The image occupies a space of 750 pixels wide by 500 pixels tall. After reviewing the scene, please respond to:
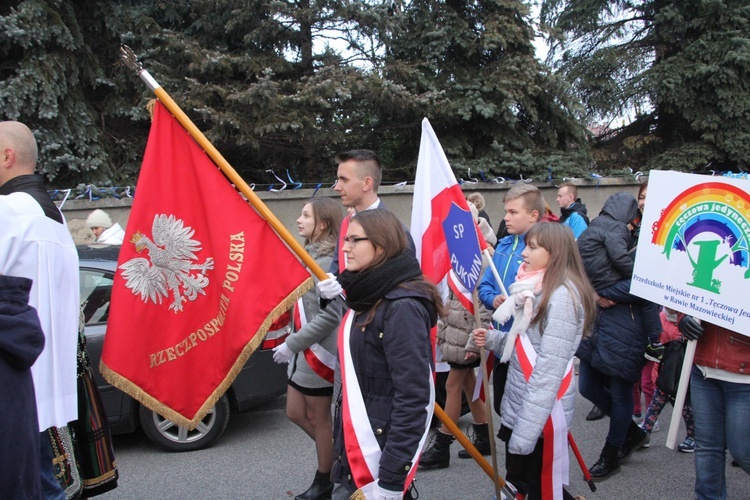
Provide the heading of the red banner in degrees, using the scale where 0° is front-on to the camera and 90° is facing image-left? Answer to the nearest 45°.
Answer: approximately 0°

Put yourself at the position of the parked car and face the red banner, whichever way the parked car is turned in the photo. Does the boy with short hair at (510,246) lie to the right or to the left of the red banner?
left

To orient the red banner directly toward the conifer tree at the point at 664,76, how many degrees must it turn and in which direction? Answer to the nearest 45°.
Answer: approximately 135° to its left

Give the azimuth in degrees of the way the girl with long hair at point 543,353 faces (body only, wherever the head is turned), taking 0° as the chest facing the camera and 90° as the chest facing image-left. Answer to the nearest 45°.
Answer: approximately 90°

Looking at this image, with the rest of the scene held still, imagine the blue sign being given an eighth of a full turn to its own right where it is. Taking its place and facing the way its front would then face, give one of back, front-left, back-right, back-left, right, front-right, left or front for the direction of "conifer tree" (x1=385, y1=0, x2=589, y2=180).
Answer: right

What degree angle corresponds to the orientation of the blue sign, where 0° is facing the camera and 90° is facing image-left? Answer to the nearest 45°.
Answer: approximately 45°

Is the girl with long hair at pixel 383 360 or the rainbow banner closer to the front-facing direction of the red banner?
the girl with long hair
